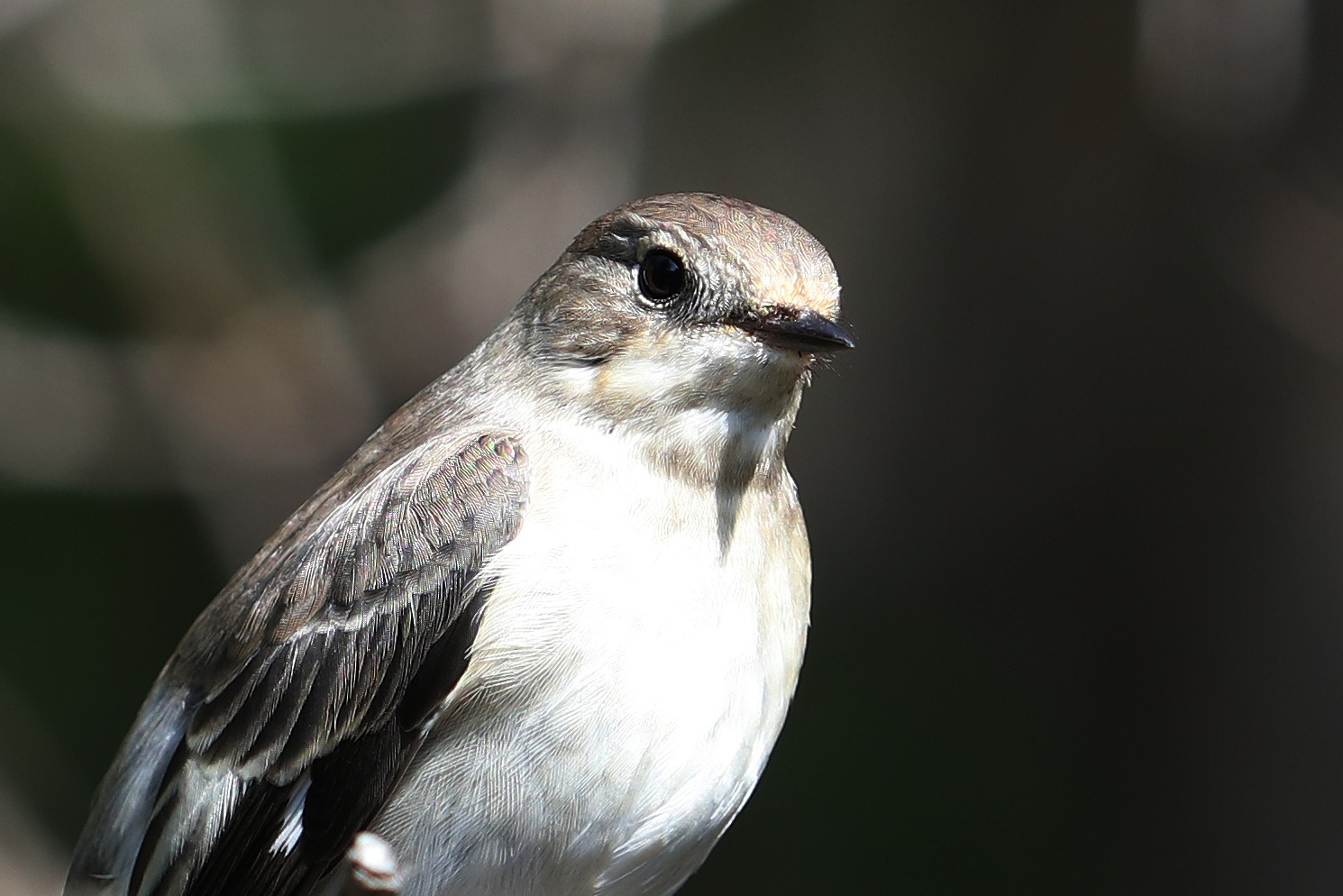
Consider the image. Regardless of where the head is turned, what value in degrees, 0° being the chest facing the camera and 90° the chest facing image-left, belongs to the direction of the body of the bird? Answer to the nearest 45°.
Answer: approximately 315°
